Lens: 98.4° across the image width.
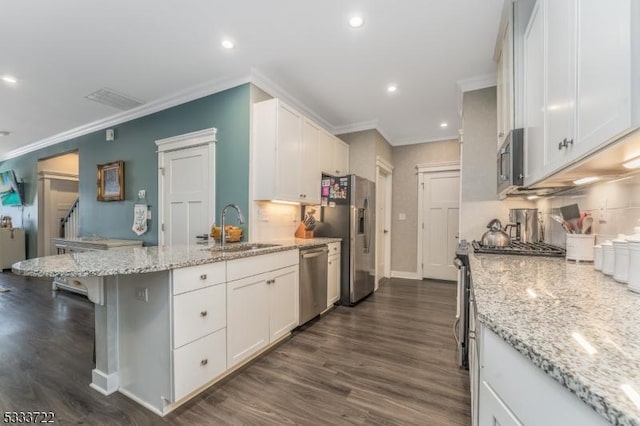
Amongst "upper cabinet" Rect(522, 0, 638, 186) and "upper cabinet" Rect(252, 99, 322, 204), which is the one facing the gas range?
"upper cabinet" Rect(252, 99, 322, 204)

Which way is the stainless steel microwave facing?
to the viewer's left

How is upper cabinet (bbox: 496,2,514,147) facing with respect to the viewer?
to the viewer's left

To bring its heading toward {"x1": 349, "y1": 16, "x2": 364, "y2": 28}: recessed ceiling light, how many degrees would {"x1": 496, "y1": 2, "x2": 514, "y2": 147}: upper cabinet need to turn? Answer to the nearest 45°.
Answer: approximately 45° to its left

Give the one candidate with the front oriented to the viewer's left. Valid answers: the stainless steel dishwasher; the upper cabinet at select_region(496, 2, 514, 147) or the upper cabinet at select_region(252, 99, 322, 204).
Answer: the upper cabinet at select_region(496, 2, 514, 147)

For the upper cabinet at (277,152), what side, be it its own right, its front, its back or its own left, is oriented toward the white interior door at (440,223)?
left

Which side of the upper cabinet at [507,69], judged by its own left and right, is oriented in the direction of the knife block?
front

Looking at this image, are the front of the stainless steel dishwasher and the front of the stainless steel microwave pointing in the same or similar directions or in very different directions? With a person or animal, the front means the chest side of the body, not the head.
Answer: very different directions

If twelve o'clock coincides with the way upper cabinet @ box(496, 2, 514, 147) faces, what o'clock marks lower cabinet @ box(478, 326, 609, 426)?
The lower cabinet is roughly at 9 o'clock from the upper cabinet.

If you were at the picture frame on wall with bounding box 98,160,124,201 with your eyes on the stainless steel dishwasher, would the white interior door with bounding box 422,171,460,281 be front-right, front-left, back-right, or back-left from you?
front-left
